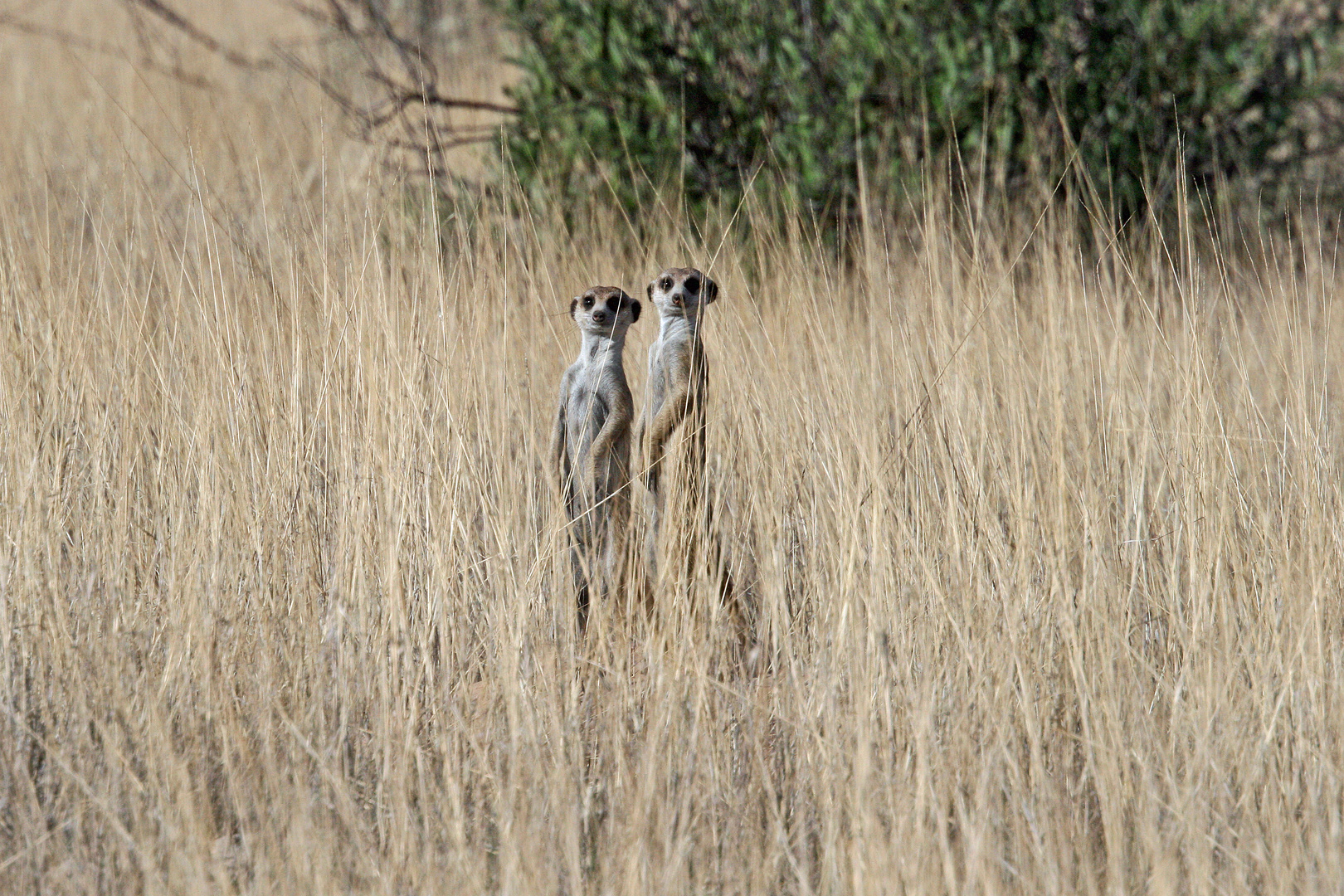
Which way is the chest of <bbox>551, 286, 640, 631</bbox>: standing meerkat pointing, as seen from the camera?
toward the camera

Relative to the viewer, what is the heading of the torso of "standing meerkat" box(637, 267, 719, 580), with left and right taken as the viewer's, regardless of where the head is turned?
facing the viewer and to the left of the viewer

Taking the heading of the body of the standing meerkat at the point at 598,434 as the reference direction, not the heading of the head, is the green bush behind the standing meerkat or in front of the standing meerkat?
behind

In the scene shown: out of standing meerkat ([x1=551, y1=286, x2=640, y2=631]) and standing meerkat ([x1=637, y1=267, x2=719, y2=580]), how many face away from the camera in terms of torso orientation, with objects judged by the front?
0

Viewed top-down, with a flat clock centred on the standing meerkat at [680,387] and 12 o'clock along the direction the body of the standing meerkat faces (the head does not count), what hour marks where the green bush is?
The green bush is roughly at 5 o'clock from the standing meerkat.
